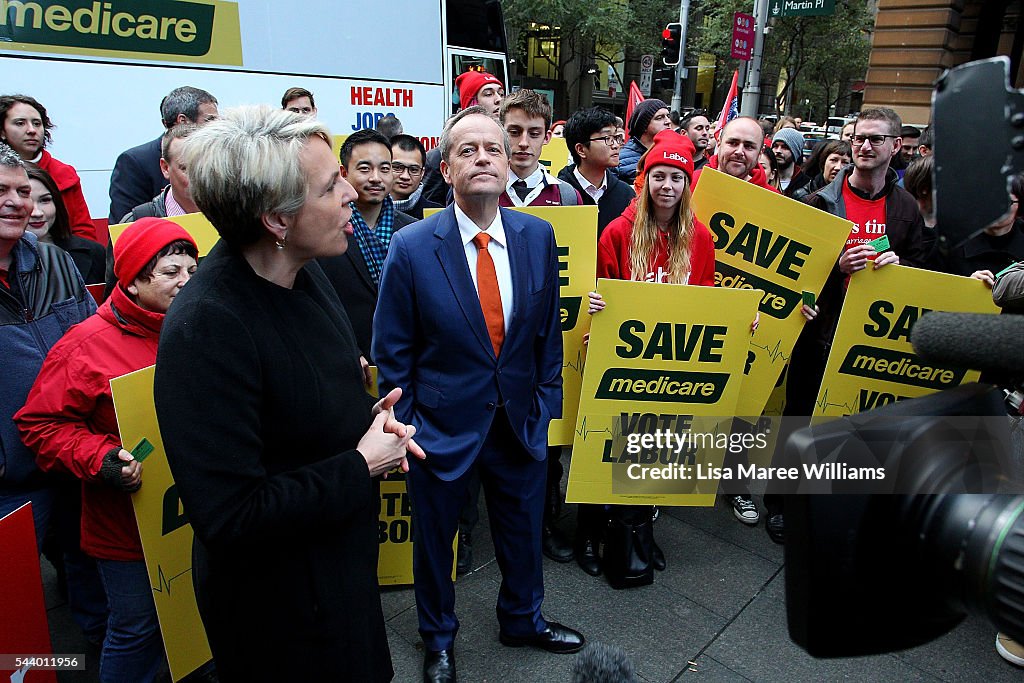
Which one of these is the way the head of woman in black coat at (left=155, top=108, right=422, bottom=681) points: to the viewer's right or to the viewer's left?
to the viewer's right

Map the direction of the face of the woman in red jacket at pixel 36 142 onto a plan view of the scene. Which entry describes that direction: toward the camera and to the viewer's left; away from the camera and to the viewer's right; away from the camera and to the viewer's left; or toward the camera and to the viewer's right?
toward the camera and to the viewer's right

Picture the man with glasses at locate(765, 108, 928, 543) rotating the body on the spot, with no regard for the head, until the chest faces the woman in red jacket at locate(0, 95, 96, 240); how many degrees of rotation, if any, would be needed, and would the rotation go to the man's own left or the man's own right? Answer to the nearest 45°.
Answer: approximately 45° to the man's own right

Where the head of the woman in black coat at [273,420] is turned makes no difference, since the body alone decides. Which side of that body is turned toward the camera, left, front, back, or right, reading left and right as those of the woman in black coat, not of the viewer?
right

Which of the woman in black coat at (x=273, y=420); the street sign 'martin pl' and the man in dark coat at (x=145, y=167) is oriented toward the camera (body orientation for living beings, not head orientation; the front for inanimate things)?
the street sign 'martin pl'

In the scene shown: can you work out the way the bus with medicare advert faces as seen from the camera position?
facing to the right of the viewer

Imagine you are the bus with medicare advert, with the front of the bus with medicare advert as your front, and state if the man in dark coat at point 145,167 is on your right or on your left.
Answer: on your right

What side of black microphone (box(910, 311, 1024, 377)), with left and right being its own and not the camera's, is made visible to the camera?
left

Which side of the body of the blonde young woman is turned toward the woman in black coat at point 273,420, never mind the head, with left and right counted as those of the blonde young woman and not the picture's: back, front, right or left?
front
